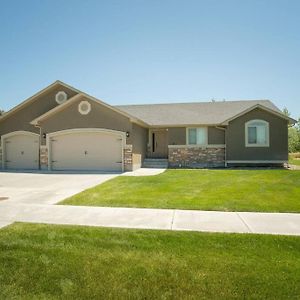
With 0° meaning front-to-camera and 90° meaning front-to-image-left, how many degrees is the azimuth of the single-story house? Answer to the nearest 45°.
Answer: approximately 0°
